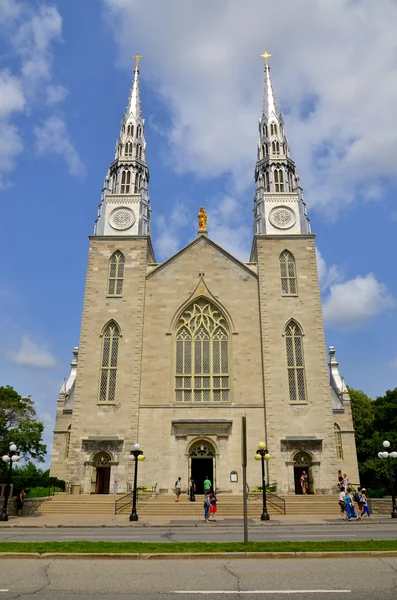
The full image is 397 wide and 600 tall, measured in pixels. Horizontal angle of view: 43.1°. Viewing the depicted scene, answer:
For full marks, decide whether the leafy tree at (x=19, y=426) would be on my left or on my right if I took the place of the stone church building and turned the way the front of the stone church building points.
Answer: on my right

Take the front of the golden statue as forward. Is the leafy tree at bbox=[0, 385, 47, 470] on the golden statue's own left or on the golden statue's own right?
on the golden statue's own right

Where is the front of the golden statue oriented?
toward the camera

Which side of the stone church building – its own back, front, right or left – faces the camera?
front

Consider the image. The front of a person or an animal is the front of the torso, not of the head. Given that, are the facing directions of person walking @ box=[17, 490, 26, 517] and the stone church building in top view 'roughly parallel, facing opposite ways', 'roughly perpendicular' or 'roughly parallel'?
roughly perpendicular
